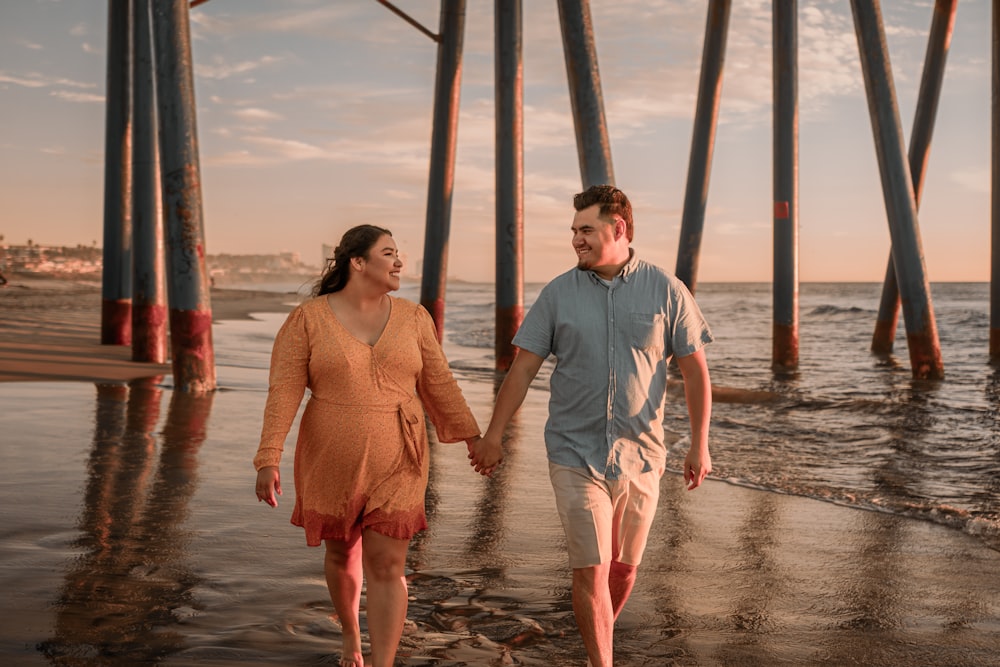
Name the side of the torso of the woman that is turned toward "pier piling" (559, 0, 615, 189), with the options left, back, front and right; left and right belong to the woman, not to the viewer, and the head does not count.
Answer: back

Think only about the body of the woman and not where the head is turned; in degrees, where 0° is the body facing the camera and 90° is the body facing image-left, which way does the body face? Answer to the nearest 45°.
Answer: approximately 0°

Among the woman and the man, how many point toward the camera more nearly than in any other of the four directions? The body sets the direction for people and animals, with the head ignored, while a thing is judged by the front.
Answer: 2

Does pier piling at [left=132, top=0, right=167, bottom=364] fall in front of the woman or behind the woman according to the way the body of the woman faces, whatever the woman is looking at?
behind

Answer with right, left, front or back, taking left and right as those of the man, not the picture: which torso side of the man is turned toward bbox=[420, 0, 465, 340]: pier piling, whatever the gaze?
back

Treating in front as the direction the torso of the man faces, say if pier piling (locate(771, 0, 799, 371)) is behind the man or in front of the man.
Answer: behind

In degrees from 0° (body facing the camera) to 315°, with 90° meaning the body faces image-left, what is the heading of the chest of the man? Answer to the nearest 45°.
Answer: approximately 0°

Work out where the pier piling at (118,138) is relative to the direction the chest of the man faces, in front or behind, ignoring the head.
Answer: behind

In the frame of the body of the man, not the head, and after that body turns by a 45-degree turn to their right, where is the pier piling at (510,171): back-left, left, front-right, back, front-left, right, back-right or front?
back-right

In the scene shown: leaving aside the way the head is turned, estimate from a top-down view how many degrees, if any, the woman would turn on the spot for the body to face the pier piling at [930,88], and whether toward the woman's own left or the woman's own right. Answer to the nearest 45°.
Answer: approximately 135° to the woman's own left

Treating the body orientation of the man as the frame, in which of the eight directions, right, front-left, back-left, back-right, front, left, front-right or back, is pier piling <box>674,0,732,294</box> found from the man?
back
